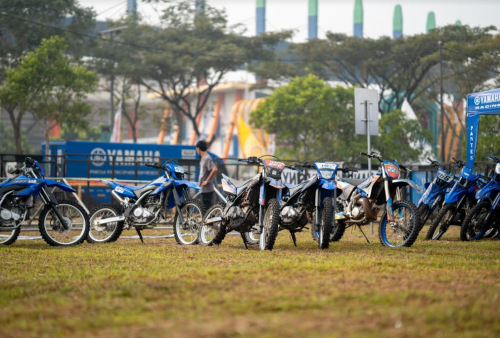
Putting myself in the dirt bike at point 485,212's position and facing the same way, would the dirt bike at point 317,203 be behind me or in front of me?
in front

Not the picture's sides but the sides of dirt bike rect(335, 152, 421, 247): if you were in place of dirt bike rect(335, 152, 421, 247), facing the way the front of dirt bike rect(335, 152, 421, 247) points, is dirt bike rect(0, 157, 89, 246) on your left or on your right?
on your right

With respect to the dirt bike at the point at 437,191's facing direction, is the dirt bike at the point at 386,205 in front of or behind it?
in front

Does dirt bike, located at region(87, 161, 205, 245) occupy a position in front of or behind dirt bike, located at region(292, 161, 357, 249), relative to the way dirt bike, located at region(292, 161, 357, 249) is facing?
behind

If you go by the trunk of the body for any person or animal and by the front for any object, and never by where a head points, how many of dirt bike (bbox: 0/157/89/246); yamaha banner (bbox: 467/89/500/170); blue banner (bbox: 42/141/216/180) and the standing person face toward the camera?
2

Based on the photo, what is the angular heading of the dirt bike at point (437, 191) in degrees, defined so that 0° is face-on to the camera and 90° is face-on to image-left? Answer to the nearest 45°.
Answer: approximately 45°

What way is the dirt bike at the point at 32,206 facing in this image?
to the viewer's right

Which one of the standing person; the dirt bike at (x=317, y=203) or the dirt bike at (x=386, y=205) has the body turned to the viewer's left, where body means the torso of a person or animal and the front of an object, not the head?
the standing person

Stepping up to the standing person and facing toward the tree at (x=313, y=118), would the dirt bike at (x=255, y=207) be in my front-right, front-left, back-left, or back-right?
back-right

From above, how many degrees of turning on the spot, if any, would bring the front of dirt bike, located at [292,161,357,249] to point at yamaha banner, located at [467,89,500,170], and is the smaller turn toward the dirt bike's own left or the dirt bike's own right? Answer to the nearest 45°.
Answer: approximately 90° to the dirt bike's own left

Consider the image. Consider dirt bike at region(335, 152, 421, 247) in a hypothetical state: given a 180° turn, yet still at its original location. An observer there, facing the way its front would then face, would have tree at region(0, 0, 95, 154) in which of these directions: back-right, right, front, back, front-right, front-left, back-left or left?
front

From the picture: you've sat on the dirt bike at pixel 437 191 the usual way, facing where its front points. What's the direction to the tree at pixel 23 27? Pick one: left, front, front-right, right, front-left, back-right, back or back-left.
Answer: right

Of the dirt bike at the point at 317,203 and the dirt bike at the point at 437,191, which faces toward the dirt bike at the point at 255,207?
the dirt bike at the point at 437,191
